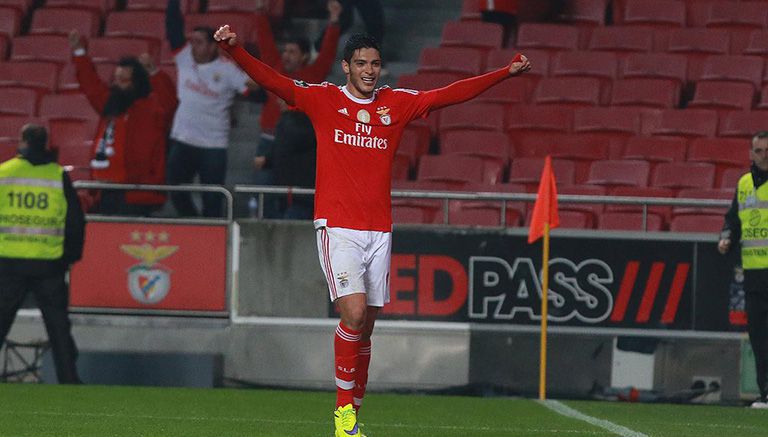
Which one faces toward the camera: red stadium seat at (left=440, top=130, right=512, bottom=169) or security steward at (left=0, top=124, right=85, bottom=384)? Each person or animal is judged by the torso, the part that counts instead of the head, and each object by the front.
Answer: the red stadium seat

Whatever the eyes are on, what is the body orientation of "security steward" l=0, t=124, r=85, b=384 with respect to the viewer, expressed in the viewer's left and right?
facing away from the viewer

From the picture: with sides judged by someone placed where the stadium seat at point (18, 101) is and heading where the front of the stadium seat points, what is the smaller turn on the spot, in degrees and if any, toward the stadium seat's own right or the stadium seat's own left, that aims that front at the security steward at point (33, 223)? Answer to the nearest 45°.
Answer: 0° — it already faces them

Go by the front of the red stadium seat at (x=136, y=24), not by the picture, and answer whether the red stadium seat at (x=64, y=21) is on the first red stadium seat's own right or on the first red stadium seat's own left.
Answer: on the first red stadium seat's own right

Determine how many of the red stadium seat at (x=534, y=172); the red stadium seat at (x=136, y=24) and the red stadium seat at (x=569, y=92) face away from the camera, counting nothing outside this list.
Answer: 0

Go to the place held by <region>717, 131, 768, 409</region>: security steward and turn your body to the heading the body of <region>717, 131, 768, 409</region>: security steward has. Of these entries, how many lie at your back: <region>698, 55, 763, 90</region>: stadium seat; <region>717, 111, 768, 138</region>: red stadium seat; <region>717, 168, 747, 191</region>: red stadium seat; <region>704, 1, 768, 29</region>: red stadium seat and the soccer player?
4

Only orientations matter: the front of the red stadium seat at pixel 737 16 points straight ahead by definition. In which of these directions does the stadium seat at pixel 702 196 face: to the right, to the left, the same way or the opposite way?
the same way

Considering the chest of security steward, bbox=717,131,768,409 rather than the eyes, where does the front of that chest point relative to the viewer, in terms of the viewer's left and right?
facing the viewer

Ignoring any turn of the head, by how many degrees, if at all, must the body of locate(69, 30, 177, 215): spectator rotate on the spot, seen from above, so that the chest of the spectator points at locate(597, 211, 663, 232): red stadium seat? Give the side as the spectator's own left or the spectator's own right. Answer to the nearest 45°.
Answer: approximately 135° to the spectator's own left

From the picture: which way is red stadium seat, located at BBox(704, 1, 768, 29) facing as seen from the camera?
toward the camera

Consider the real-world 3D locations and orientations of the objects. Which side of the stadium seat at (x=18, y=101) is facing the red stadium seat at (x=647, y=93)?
left

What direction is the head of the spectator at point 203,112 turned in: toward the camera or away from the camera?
toward the camera

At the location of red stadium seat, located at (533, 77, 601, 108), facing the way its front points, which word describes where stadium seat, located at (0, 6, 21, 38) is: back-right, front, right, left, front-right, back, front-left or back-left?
right

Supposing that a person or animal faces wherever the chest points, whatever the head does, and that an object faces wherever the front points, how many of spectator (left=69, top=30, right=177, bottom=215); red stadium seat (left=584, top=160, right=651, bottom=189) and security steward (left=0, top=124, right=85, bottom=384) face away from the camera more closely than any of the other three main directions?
1

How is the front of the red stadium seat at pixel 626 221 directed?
toward the camera

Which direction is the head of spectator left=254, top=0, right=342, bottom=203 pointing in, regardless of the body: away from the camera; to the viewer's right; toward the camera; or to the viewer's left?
toward the camera

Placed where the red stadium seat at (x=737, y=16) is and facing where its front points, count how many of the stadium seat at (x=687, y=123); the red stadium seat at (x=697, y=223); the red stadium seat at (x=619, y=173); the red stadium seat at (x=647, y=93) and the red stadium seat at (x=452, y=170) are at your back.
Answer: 0

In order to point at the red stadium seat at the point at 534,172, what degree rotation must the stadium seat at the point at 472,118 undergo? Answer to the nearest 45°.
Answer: approximately 45° to its left
